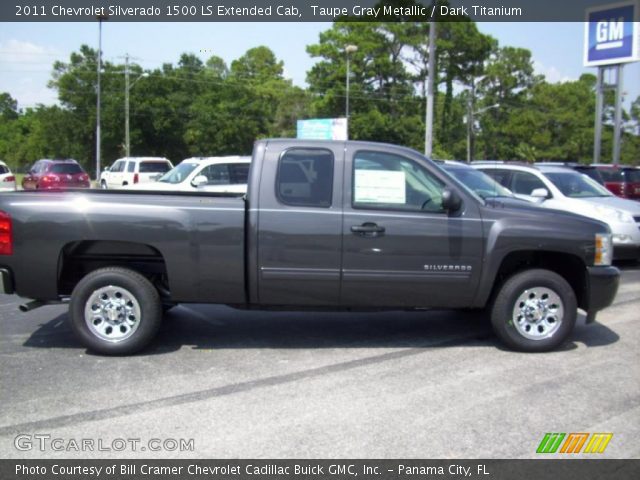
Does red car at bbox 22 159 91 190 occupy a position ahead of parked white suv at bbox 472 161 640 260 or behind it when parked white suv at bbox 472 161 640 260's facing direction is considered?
behind

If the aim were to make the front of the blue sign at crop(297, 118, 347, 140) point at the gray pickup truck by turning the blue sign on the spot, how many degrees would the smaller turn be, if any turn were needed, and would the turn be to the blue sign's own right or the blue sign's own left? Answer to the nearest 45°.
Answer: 0° — it already faces it

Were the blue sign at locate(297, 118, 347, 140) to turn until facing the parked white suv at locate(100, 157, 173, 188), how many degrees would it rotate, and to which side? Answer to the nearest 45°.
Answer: approximately 45° to its right

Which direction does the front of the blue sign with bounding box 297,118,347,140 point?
toward the camera

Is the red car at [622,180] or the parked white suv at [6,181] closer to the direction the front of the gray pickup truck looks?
the red car

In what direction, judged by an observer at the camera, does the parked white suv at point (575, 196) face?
facing the viewer and to the right of the viewer

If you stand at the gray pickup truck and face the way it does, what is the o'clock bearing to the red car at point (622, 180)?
The red car is roughly at 10 o'clock from the gray pickup truck.

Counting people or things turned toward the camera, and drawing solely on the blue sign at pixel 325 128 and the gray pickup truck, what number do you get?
1

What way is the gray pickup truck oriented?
to the viewer's right
